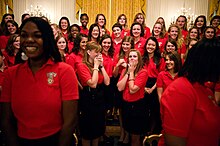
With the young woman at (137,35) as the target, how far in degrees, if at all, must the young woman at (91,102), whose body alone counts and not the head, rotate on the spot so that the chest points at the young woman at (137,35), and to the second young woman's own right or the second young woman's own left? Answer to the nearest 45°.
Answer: approximately 90° to the second young woman's own left

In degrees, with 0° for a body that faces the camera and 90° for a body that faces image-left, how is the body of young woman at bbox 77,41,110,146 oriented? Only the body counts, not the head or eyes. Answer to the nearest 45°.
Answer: approximately 315°

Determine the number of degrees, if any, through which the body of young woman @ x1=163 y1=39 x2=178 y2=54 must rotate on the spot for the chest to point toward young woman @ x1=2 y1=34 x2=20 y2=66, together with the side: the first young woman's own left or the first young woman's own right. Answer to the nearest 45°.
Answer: approximately 90° to the first young woman's own right

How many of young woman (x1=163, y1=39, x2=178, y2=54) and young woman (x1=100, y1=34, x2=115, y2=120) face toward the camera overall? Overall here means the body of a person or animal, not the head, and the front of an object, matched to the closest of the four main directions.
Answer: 2

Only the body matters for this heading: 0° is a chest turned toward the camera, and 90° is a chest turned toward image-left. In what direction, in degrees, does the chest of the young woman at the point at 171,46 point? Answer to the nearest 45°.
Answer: approximately 0°

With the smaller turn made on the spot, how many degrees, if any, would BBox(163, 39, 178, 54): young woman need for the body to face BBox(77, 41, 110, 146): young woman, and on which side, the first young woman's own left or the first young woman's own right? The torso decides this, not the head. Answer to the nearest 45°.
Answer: approximately 45° to the first young woman's own right
